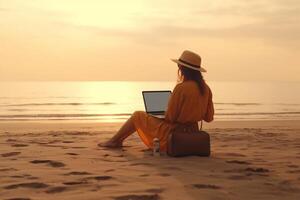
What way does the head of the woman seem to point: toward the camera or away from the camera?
away from the camera

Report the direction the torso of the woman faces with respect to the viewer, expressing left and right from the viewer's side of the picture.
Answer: facing away from the viewer and to the left of the viewer
